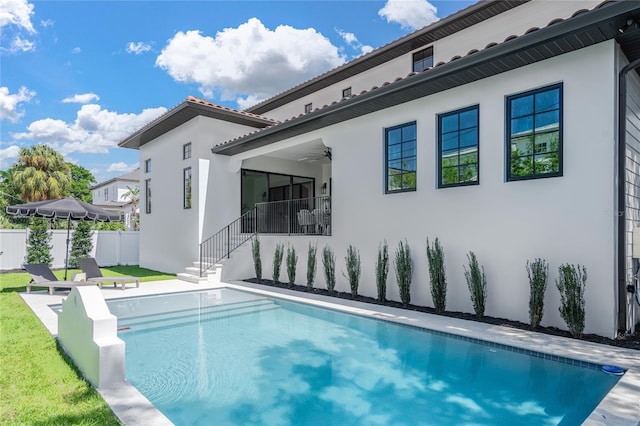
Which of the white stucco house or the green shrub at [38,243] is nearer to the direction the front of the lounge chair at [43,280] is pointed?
the white stucco house

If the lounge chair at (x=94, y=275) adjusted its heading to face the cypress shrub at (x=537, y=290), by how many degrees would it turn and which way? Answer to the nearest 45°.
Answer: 0° — it already faces it

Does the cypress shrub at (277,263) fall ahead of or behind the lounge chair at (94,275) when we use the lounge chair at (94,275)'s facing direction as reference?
ahead

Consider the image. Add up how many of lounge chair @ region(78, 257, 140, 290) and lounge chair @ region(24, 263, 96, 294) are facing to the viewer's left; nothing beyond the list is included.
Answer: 0

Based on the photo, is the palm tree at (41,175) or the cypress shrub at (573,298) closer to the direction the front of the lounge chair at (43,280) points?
the cypress shrub

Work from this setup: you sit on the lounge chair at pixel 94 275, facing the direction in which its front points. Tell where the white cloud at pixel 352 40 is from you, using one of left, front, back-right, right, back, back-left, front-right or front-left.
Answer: front-left

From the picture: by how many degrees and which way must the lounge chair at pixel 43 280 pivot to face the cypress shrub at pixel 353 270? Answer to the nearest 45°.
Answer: approximately 45° to its right

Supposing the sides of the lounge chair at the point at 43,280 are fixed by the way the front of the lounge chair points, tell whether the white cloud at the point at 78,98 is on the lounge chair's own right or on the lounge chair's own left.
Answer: on the lounge chair's own left

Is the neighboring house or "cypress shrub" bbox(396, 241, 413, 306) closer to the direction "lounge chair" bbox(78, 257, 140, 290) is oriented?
the cypress shrub

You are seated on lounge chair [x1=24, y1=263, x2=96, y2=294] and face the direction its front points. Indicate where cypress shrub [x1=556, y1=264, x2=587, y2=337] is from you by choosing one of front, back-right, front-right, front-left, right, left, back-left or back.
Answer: front-right

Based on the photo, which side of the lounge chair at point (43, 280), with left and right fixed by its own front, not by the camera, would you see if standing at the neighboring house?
left

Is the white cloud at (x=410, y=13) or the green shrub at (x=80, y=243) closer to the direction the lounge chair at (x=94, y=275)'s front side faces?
the white cloud

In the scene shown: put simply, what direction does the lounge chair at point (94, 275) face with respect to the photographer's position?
facing the viewer and to the right of the viewer

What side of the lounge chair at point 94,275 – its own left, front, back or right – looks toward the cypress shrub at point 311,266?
front

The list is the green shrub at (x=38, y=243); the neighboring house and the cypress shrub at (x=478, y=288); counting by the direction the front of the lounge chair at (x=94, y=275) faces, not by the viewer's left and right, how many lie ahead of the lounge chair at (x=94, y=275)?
1

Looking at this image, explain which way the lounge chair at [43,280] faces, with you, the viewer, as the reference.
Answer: facing to the right of the viewer

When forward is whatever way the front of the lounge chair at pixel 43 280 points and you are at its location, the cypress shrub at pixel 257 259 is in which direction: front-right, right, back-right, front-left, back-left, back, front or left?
front

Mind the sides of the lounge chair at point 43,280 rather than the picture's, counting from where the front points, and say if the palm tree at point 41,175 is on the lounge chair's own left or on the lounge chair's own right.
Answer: on the lounge chair's own left
